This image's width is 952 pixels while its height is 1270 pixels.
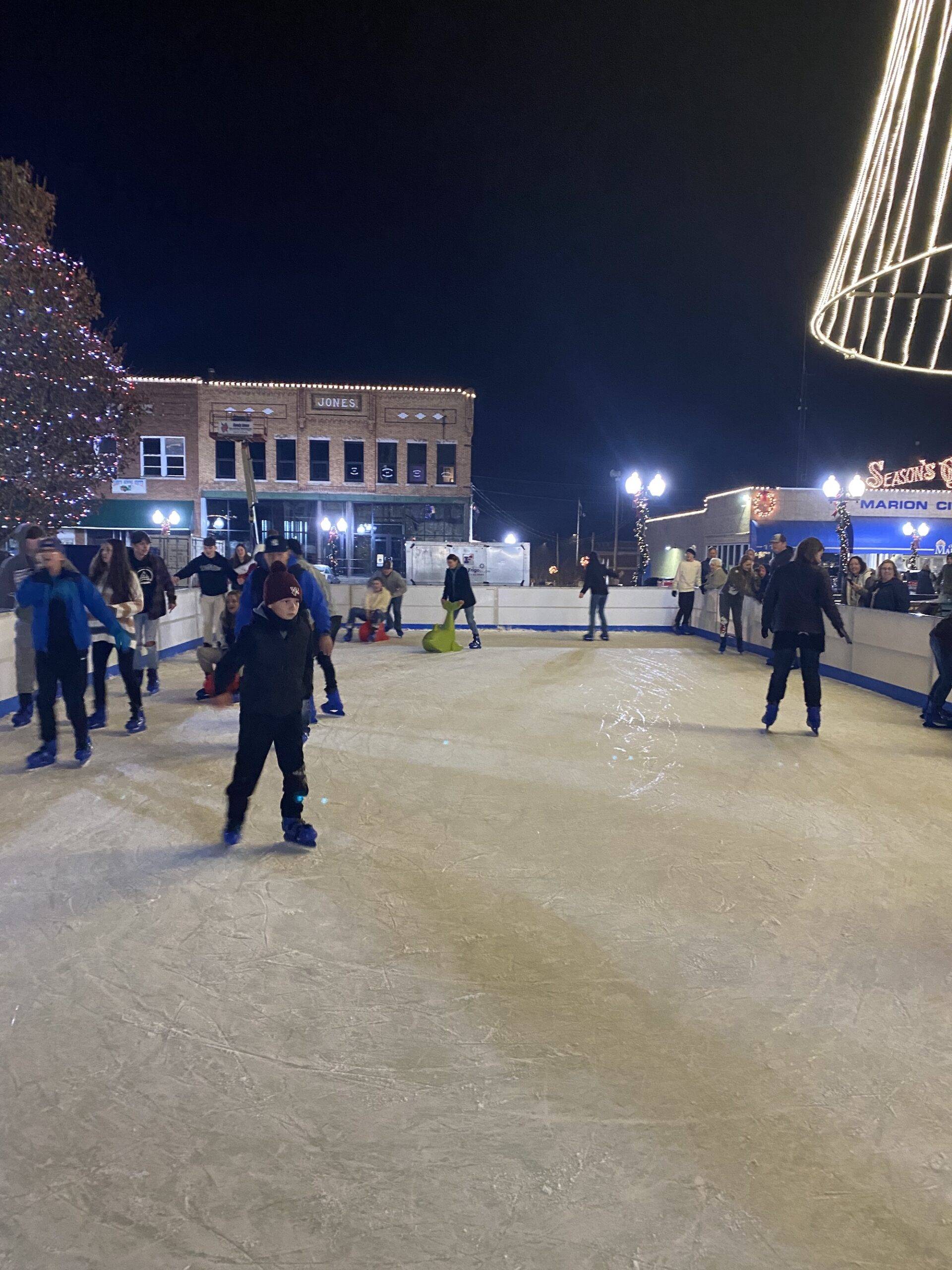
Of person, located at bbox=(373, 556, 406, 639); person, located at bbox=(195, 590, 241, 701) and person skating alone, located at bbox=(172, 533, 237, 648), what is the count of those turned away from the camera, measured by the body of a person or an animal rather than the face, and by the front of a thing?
0

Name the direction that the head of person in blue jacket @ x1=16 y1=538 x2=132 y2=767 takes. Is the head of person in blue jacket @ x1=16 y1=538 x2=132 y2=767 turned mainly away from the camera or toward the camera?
toward the camera

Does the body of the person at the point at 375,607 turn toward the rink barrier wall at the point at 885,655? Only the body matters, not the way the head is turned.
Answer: no

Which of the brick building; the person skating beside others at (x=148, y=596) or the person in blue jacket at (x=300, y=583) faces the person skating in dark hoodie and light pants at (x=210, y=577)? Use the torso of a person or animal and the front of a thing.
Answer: the brick building

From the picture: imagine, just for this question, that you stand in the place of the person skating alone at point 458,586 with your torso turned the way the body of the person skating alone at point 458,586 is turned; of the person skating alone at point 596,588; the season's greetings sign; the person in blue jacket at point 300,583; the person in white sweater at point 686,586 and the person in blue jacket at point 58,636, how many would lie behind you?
3

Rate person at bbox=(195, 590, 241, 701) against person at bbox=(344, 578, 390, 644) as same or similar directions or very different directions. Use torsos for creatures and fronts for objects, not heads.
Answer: same or similar directions

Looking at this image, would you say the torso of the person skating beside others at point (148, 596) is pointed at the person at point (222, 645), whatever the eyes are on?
no

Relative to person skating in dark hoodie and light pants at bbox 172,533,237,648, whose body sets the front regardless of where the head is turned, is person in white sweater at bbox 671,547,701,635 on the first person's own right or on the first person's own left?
on the first person's own left

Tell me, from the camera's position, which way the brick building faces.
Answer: facing the viewer

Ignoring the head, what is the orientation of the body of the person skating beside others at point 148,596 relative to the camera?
toward the camera

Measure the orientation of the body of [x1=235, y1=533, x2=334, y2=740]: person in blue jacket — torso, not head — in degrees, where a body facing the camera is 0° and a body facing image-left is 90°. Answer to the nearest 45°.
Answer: approximately 0°

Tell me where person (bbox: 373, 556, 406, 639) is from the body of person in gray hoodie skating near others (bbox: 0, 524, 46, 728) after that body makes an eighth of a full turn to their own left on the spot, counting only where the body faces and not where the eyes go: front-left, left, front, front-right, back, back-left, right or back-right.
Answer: front-left

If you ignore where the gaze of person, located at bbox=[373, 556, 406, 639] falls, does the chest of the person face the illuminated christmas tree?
no

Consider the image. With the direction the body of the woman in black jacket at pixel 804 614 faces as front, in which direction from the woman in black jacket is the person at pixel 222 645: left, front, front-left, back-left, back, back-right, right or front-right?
left

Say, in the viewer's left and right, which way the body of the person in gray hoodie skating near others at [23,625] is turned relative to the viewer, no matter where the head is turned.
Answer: facing the viewer and to the right of the viewer

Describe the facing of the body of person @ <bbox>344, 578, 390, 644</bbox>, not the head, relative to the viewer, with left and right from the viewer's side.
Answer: facing the viewer and to the left of the viewer
